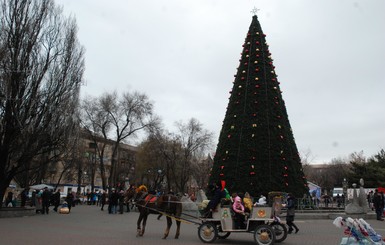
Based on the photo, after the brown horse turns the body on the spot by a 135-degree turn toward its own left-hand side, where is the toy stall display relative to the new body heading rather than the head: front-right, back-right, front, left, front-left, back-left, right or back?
front

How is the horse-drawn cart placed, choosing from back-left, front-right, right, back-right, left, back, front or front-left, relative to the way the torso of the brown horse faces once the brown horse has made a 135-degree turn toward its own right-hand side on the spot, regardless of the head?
right

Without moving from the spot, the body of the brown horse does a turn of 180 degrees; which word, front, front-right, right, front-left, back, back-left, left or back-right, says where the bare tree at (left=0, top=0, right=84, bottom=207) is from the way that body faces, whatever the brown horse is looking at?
back-left

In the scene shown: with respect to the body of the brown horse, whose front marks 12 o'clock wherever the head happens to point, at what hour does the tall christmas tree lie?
The tall christmas tree is roughly at 4 o'clock from the brown horse.

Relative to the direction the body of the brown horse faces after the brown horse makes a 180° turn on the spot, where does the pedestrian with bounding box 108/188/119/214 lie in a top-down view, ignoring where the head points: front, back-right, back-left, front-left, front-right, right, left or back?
left

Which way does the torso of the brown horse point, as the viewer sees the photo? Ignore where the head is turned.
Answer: to the viewer's left
